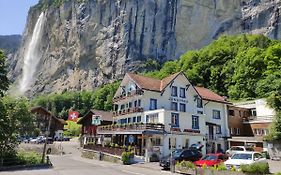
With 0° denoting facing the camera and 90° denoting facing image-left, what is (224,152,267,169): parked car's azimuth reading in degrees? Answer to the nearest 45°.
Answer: approximately 45°

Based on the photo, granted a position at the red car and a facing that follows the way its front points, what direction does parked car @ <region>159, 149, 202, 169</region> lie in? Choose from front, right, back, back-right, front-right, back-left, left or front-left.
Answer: right

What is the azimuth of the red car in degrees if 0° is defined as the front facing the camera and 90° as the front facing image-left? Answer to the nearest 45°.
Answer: approximately 45°

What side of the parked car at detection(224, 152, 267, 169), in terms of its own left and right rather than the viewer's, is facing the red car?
right

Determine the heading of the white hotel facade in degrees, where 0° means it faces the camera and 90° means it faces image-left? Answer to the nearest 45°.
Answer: approximately 45°

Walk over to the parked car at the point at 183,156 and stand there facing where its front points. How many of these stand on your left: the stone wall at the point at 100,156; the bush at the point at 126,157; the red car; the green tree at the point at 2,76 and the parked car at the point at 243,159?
2

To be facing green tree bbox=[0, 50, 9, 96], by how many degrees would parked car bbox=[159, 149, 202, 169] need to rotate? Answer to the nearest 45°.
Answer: approximately 45° to its right

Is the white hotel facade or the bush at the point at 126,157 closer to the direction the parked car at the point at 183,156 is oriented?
the bush

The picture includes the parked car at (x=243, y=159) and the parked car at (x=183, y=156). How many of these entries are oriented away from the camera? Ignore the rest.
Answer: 0
